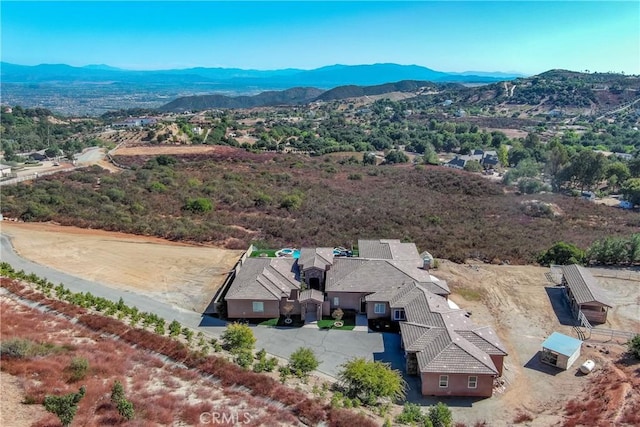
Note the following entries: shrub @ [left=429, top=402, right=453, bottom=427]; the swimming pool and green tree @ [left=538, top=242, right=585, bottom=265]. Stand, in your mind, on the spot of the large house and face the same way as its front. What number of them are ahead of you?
1

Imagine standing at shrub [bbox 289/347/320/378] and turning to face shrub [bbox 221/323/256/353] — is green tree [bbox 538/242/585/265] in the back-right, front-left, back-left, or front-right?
back-right

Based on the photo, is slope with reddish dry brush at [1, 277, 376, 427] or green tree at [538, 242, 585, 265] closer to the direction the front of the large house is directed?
the slope with reddish dry brush

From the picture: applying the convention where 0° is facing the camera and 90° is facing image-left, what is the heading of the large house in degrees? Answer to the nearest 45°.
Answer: approximately 0°

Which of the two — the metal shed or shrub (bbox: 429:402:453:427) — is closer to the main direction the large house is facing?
the shrub

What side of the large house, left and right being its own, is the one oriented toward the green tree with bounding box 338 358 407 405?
front

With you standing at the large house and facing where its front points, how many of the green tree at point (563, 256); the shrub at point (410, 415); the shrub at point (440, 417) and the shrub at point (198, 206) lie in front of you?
2

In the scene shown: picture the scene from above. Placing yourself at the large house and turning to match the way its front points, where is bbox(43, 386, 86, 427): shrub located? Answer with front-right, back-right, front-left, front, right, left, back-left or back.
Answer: front-right

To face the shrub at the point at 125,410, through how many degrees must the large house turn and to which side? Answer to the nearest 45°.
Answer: approximately 45° to its right

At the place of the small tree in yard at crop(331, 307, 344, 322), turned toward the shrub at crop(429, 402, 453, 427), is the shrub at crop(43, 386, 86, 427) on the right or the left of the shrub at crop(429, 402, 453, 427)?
right

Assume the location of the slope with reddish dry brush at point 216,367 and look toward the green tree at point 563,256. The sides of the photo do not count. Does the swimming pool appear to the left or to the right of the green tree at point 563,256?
left

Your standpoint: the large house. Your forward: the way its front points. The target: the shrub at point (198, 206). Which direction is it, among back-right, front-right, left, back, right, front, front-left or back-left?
back-right

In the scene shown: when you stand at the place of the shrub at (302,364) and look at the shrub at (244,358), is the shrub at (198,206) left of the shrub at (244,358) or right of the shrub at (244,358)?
right

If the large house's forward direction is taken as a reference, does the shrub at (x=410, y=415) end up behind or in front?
in front

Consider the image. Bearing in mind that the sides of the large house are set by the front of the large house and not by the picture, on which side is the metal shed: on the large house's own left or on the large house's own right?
on the large house's own left

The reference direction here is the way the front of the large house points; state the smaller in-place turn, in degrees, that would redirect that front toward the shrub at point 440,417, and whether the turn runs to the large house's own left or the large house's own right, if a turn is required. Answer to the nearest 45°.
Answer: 0° — it already faces it

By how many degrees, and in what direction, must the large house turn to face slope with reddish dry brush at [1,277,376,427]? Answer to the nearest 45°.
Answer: approximately 45° to its right
